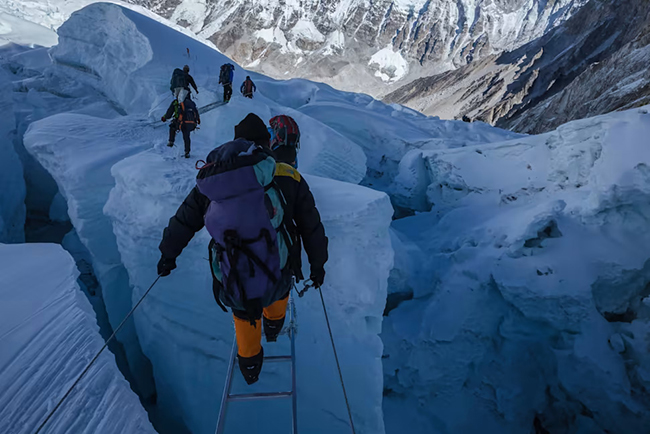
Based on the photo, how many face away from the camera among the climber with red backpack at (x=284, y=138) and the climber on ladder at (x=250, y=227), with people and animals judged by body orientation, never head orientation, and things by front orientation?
2

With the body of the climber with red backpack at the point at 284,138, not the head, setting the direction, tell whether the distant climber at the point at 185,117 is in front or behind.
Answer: in front

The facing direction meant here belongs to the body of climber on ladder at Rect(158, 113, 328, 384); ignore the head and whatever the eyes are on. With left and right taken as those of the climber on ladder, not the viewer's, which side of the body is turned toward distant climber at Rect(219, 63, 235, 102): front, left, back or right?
front

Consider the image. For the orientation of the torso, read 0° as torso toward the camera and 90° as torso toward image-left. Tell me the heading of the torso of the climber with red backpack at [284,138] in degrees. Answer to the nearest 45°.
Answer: approximately 180°

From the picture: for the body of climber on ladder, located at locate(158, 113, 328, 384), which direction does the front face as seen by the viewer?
away from the camera

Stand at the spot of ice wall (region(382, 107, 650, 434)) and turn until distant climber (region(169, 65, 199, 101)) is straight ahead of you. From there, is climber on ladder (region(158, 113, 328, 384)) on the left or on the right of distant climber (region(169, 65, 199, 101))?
left

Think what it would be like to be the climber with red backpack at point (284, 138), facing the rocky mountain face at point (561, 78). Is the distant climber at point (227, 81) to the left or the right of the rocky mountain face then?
left

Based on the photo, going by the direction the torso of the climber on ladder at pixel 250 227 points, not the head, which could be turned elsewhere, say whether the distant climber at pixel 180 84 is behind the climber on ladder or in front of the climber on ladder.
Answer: in front
